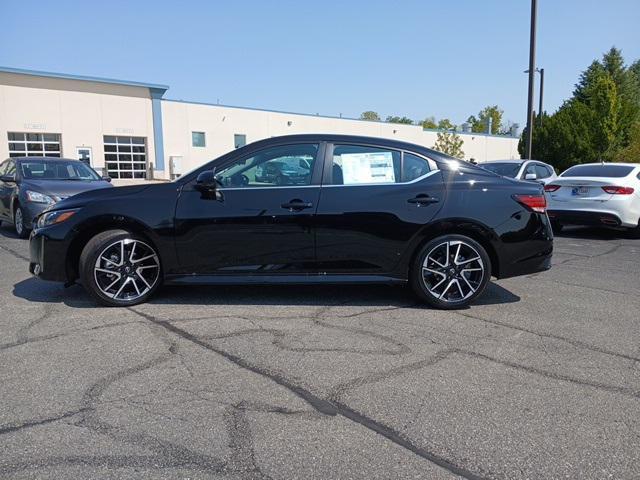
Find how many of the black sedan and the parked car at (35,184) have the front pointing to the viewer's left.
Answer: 1

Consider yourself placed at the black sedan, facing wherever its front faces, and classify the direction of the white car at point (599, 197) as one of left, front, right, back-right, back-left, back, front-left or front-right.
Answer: back-right

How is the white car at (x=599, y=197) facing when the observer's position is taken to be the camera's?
facing away from the viewer and to the right of the viewer

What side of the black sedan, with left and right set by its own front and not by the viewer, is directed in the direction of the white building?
right

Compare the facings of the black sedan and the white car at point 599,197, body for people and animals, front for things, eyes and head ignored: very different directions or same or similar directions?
very different directions

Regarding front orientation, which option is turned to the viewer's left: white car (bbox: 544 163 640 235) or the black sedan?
the black sedan

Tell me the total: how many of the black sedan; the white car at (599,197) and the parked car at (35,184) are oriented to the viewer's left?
1

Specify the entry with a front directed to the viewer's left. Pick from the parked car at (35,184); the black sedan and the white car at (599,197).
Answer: the black sedan

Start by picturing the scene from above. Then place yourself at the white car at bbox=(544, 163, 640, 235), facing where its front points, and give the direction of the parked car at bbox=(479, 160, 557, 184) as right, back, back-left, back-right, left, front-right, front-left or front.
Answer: left

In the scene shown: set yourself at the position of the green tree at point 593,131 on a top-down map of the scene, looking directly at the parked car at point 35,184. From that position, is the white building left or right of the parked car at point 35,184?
right

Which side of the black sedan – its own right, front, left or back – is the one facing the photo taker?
left

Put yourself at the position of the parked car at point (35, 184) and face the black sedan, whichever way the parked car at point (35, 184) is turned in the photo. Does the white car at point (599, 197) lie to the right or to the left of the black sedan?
left

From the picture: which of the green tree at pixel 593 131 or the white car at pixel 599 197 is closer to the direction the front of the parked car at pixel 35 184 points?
the white car

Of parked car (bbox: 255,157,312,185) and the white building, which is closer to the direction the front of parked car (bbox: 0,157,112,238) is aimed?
the parked car

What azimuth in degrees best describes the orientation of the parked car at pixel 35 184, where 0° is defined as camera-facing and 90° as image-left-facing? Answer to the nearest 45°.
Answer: approximately 315°
